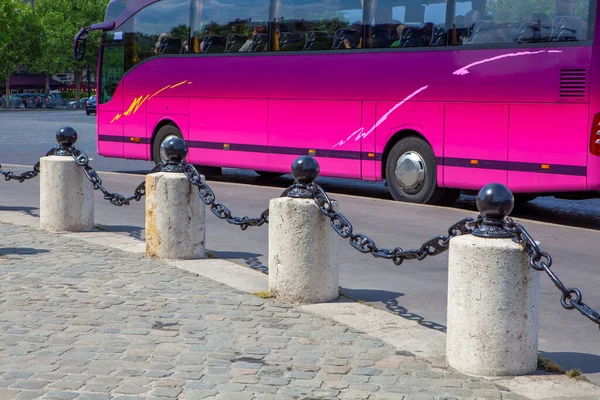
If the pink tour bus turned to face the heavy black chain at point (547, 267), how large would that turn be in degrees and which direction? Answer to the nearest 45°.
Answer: approximately 135° to its left

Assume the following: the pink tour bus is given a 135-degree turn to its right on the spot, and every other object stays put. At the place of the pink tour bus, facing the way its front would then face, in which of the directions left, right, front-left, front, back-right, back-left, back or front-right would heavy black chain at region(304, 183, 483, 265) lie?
right

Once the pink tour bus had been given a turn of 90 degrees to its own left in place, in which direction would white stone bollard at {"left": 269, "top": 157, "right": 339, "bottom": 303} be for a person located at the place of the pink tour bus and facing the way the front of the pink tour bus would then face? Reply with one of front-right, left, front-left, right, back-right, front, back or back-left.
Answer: front-left

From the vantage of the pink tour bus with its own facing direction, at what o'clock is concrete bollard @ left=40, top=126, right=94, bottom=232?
The concrete bollard is roughly at 9 o'clock from the pink tour bus.

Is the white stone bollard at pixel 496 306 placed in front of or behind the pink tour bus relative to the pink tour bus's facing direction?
behind

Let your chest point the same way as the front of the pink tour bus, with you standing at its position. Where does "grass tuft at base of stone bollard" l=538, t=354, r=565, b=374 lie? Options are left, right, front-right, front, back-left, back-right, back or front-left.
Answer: back-left

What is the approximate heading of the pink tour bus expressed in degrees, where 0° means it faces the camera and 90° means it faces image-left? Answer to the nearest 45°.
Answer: approximately 135°
